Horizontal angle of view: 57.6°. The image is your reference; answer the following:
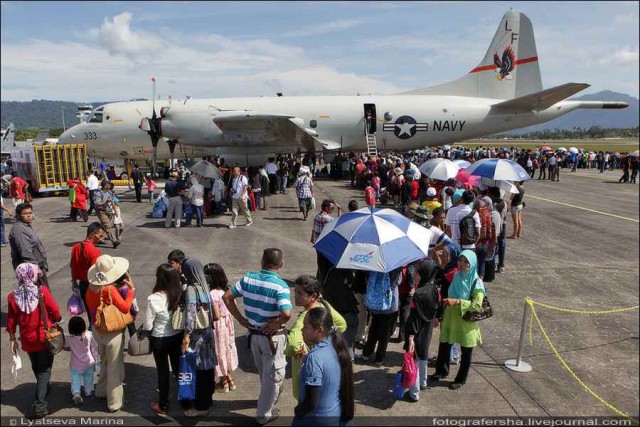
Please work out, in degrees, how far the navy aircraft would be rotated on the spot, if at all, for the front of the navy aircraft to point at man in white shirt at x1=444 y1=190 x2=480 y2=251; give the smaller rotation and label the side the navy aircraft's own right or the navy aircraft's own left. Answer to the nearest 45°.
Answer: approximately 90° to the navy aircraft's own left

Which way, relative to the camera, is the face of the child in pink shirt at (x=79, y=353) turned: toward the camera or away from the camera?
away from the camera

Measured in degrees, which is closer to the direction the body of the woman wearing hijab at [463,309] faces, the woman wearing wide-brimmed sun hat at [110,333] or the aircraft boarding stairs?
the woman wearing wide-brimmed sun hat

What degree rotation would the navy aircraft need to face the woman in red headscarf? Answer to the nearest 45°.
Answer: approximately 45° to its left

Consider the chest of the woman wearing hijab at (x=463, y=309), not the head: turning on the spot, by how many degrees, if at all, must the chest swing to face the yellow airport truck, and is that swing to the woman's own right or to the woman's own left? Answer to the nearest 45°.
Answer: approximately 90° to the woman's own right

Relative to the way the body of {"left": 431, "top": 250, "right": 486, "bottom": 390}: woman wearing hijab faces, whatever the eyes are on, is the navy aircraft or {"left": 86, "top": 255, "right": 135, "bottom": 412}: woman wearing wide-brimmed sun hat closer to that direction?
the woman wearing wide-brimmed sun hat

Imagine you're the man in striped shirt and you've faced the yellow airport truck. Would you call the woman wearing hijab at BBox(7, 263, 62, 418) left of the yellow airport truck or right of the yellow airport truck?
left

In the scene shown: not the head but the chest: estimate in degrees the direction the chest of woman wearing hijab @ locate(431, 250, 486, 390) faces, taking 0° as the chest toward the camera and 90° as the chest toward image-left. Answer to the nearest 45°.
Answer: approximately 45°

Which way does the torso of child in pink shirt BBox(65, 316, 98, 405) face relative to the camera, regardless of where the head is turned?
away from the camera

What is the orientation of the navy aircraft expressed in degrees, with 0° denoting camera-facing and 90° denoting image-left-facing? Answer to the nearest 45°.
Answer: approximately 90°

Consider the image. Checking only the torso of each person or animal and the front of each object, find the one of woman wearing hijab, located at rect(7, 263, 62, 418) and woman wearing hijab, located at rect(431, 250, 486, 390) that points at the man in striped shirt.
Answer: woman wearing hijab, located at rect(431, 250, 486, 390)
